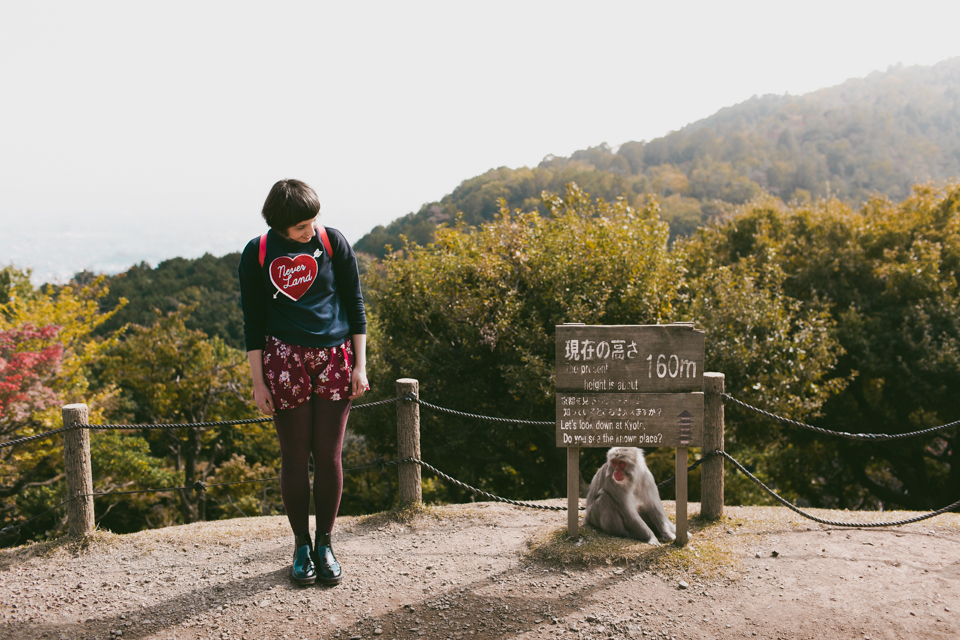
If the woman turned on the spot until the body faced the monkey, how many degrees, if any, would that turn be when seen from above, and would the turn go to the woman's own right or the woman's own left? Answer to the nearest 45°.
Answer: approximately 90° to the woman's own left

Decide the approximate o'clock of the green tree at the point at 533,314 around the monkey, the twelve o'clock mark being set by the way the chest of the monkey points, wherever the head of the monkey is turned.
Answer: The green tree is roughly at 7 o'clock from the monkey.

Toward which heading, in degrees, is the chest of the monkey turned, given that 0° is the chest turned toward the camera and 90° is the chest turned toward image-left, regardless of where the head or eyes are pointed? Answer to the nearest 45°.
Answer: approximately 315°

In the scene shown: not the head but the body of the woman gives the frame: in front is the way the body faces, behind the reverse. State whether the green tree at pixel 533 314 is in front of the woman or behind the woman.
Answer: behind

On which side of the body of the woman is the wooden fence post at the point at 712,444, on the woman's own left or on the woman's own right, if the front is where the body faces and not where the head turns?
on the woman's own left

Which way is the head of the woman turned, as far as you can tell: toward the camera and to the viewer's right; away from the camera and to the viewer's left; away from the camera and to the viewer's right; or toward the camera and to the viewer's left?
toward the camera and to the viewer's right

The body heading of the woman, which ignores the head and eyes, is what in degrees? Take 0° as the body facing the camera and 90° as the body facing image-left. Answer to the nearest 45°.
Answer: approximately 0°
